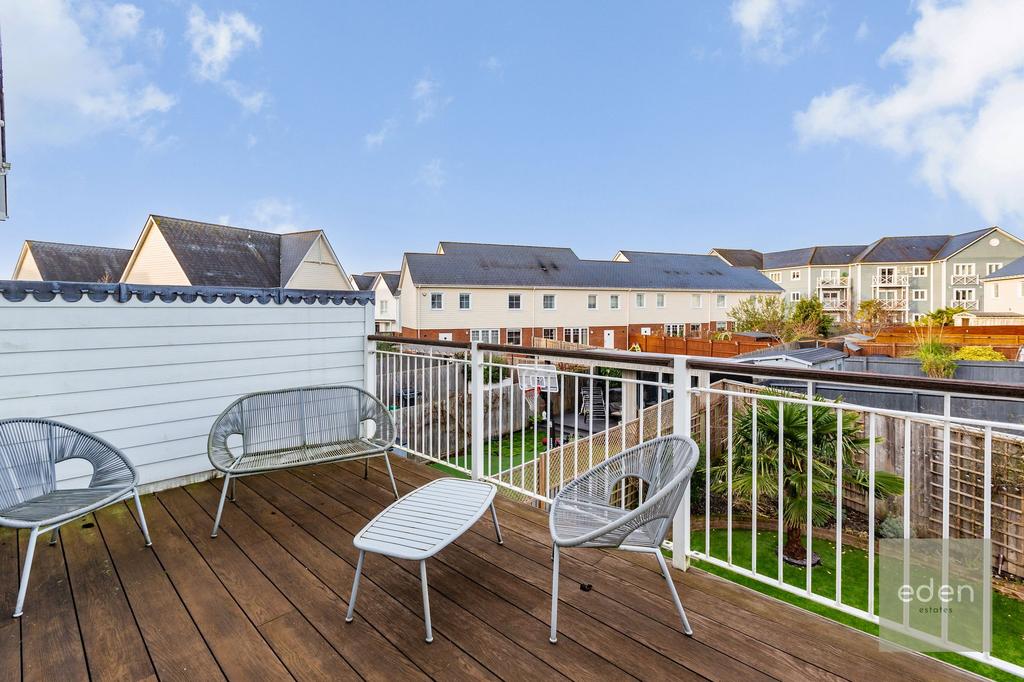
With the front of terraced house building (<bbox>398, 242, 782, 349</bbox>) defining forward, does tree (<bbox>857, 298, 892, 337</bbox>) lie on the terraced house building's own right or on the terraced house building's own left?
on the terraced house building's own left

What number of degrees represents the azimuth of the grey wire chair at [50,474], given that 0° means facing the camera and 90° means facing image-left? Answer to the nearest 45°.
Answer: approximately 315°

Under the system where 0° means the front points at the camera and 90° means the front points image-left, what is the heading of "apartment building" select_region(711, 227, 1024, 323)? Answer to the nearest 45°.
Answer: approximately 45°

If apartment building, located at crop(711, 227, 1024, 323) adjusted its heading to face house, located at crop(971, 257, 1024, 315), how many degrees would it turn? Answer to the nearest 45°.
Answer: approximately 45° to its left

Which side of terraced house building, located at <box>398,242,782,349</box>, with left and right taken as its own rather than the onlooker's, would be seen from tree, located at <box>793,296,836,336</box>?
left

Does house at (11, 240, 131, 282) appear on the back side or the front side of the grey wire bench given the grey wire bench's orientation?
on the back side

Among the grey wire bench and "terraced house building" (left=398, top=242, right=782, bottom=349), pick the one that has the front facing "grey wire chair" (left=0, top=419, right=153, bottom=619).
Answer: the terraced house building

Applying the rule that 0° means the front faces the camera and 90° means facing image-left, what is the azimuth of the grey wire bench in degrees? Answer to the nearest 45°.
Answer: approximately 315°

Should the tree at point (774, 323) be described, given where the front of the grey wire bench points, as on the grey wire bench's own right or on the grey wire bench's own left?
on the grey wire bench's own left

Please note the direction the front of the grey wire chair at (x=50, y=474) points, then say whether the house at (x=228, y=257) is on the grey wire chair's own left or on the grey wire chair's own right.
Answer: on the grey wire chair's own left

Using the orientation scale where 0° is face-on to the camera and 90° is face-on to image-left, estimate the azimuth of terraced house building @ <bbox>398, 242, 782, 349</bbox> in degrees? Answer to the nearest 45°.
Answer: approximately 0°
